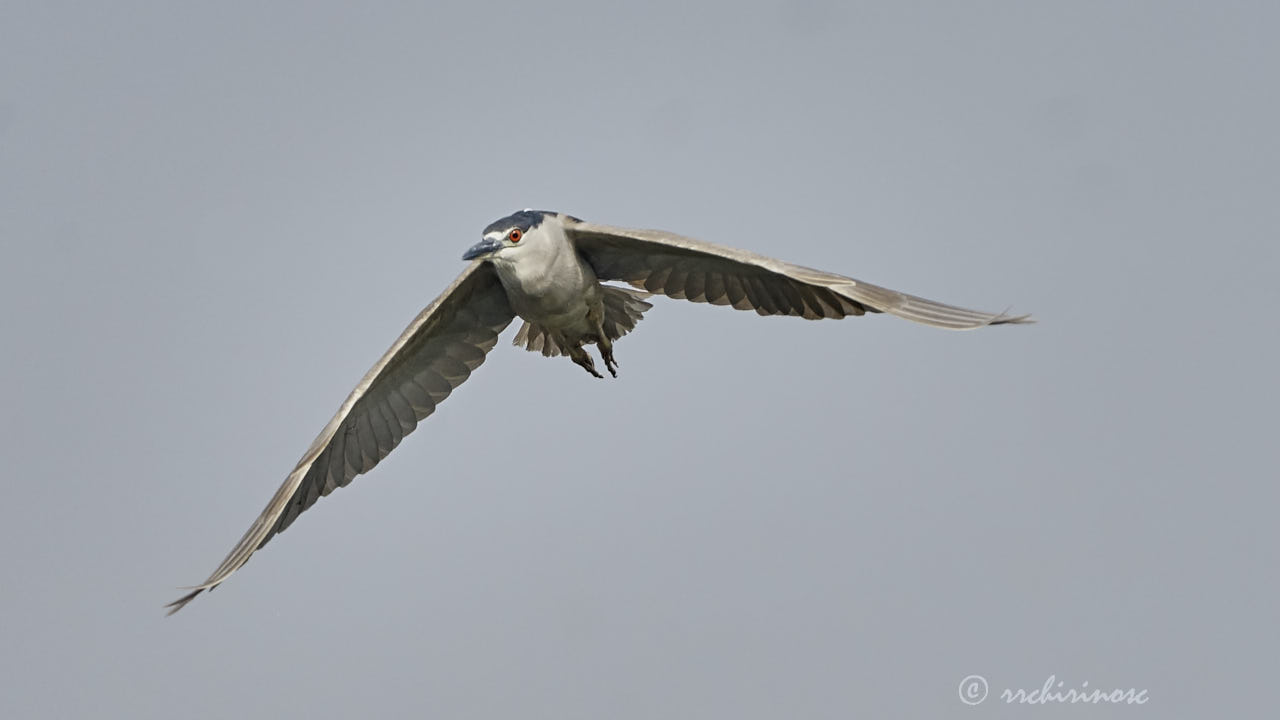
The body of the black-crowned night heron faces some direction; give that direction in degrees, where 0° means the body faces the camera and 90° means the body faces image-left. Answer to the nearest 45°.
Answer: approximately 45°
